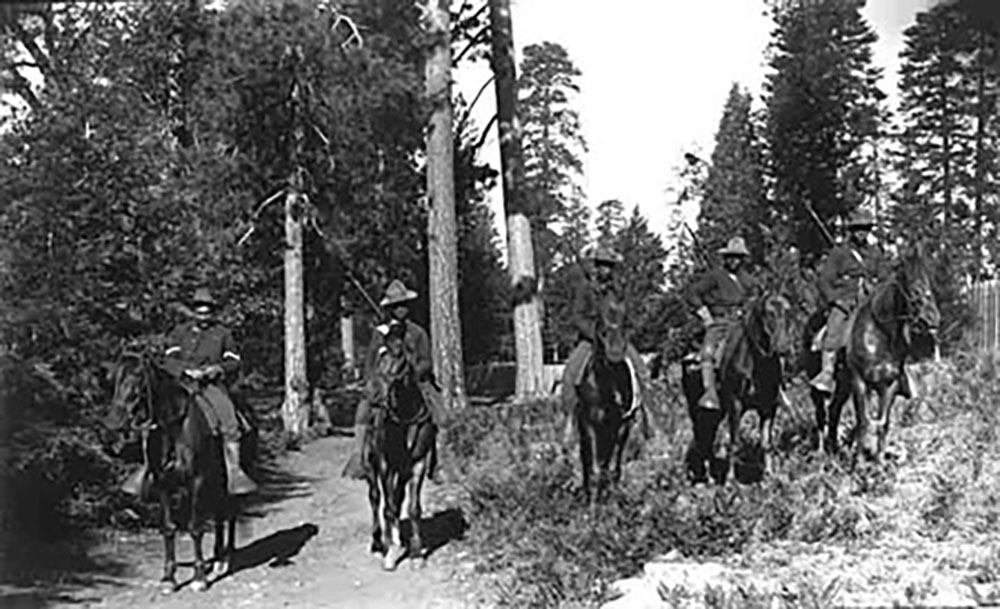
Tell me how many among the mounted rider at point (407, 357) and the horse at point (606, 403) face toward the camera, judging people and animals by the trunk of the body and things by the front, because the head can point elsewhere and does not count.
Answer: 2

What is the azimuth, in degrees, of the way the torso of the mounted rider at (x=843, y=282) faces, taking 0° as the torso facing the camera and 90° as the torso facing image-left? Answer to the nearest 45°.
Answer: approximately 315°

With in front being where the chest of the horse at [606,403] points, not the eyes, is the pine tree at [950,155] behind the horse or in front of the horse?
behind

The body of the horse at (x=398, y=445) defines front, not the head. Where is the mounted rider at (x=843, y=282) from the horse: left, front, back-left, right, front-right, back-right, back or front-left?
left

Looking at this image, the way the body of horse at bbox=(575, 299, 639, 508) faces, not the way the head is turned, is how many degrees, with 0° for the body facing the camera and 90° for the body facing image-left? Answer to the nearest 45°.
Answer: approximately 0°

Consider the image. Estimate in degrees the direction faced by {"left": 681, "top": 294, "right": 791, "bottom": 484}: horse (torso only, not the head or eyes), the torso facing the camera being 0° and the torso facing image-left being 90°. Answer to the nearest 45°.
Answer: approximately 315°

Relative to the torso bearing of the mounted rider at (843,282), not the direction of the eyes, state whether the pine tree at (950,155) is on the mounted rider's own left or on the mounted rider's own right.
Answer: on the mounted rider's own left

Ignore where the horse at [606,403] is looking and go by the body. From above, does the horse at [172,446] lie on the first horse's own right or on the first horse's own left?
on the first horse's own right

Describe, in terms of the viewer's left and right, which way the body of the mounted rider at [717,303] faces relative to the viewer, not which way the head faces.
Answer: facing the viewer and to the right of the viewer

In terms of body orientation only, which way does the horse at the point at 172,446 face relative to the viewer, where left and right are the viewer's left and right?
facing the viewer and to the left of the viewer
